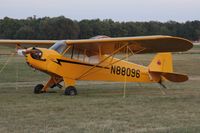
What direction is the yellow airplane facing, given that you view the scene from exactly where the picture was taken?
facing the viewer and to the left of the viewer
